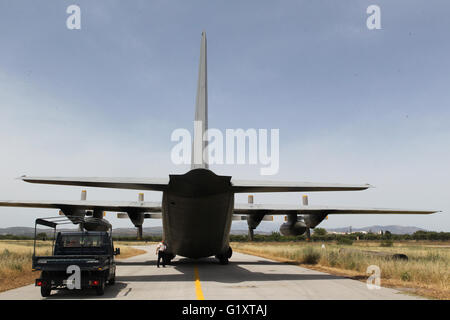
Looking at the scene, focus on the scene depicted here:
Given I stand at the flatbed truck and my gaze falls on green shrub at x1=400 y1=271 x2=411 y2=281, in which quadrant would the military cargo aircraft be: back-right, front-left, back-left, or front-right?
front-left

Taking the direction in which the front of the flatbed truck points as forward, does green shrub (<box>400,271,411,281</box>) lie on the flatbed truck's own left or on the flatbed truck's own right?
on the flatbed truck's own right

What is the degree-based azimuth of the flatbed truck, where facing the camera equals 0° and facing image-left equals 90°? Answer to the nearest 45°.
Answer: approximately 180°

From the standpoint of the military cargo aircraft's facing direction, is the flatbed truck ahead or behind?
behind

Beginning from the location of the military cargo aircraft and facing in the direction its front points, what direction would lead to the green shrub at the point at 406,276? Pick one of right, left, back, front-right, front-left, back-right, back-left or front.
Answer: right

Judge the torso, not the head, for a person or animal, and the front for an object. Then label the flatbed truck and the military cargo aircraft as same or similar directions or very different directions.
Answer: same or similar directions

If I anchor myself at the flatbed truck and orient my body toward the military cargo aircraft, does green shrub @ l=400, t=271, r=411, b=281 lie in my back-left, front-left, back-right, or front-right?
front-right

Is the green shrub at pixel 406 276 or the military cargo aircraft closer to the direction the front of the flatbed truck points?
the military cargo aircraft

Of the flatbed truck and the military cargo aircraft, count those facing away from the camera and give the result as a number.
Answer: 2

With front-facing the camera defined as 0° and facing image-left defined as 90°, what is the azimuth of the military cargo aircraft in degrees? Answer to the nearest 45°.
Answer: approximately 180°

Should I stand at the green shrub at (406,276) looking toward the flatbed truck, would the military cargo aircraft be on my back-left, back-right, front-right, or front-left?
front-right
